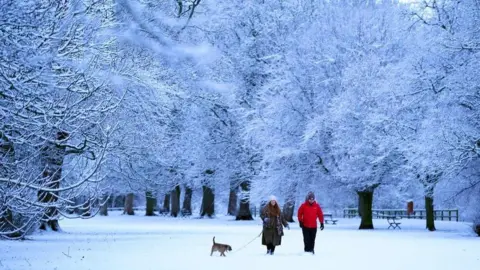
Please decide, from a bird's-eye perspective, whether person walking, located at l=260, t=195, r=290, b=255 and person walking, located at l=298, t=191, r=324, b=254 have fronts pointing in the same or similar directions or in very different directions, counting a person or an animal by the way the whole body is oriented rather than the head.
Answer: same or similar directions

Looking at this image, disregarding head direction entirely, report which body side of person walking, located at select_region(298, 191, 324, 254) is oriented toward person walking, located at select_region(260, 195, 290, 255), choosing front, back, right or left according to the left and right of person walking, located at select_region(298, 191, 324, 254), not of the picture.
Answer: right

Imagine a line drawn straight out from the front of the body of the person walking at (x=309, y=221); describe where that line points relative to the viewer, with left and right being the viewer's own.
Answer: facing the viewer

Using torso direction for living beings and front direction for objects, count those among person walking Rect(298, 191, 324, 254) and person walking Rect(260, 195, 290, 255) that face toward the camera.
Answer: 2

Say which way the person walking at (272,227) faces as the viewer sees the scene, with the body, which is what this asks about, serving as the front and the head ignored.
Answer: toward the camera

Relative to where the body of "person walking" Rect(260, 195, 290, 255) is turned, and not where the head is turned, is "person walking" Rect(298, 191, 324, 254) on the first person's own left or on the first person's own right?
on the first person's own left
